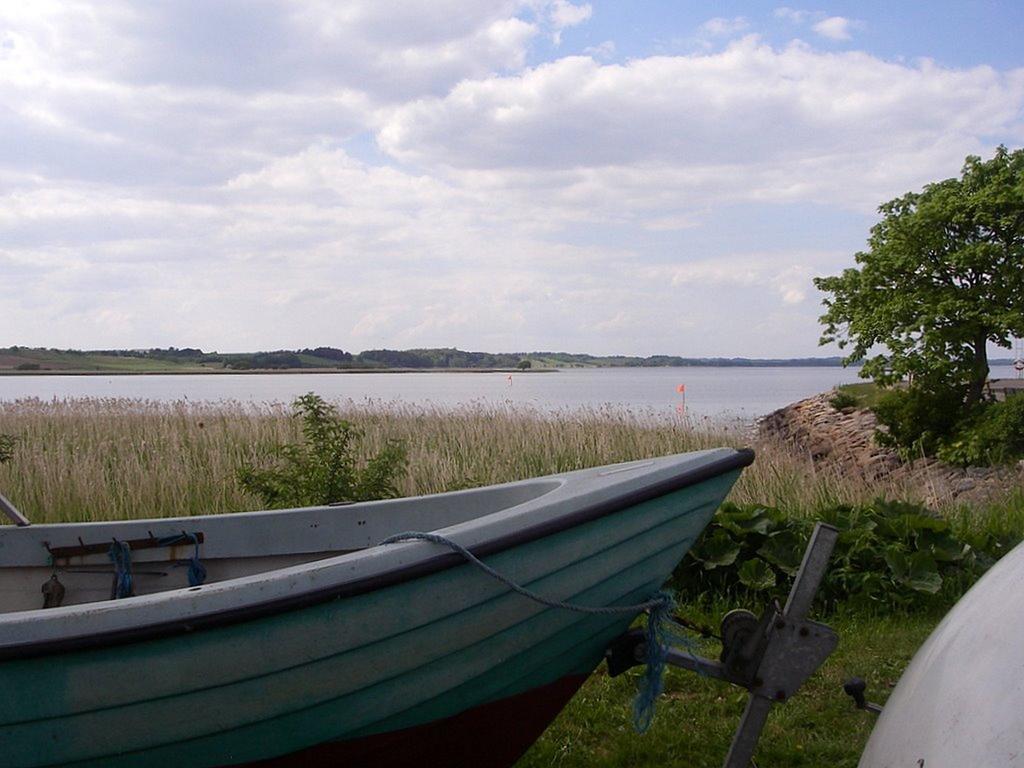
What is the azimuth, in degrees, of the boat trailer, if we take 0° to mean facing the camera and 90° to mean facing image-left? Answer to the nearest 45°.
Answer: approximately 270°

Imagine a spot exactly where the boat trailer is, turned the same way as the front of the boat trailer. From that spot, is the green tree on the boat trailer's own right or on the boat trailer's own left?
on the boat trailer's own left

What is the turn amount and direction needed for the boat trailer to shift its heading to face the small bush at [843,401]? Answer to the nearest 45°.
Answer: approximately 90° to its left

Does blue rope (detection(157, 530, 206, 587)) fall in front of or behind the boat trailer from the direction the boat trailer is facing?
behind

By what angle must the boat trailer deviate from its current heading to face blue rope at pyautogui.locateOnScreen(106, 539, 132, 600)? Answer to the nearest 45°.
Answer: approximately 180°

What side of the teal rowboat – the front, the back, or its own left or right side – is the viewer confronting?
right

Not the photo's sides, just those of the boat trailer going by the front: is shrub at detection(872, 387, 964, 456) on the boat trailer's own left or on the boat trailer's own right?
on the boat trailer's own left

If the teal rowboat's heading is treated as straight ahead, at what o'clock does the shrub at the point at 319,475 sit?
The shrub is roughly at 9 o'clock from the teal rowboat.
